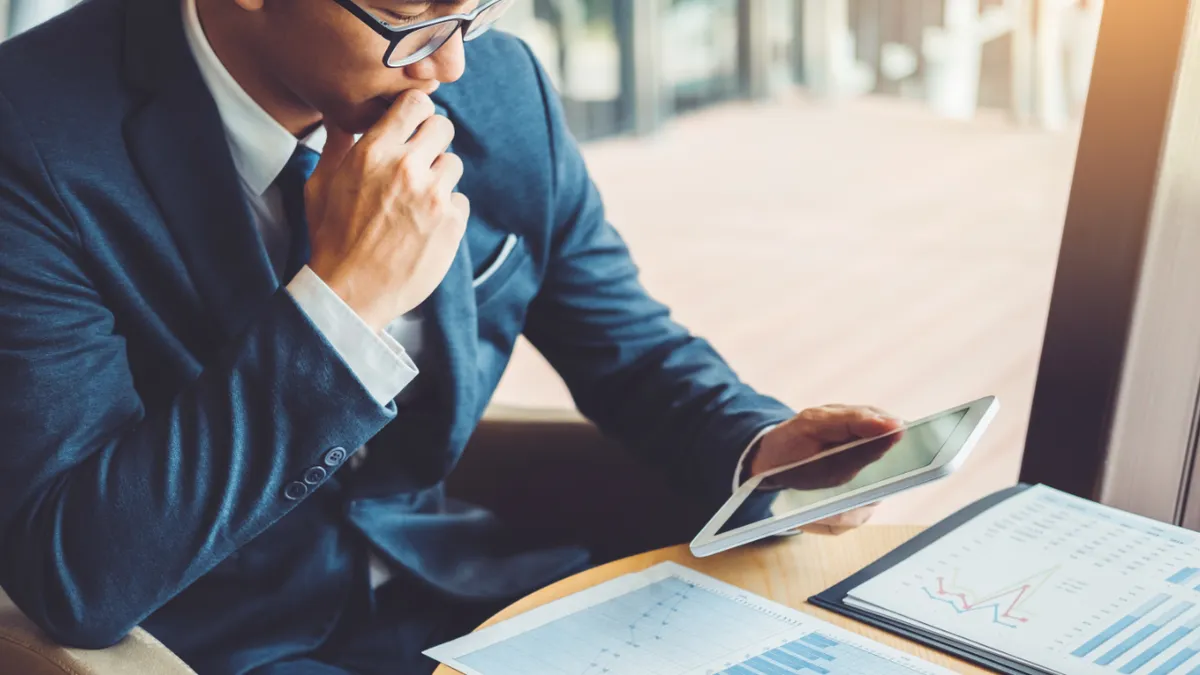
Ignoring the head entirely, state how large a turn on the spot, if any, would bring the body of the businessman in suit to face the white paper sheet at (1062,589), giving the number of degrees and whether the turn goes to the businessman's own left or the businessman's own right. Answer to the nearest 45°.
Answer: approximately 45° to the businessman's own left

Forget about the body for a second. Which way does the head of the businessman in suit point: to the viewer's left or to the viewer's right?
to the viewer's right

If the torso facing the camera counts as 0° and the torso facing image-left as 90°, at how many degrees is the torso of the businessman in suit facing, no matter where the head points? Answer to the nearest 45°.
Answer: approximately 315°
